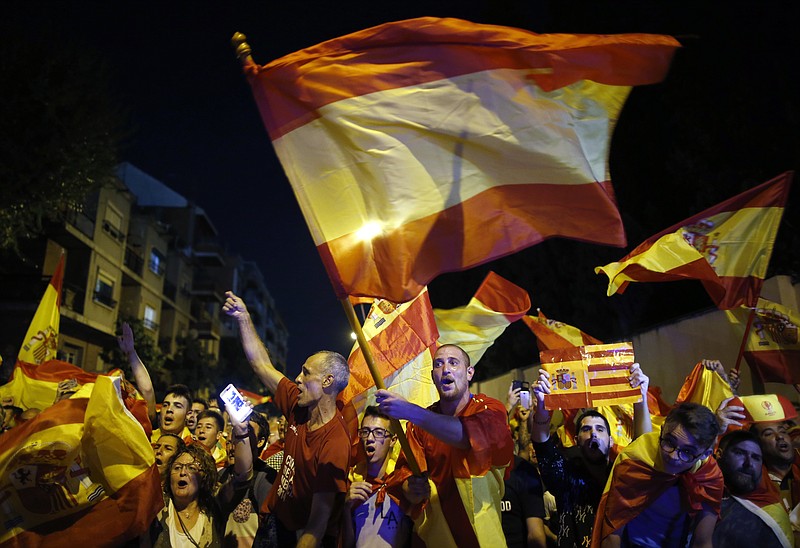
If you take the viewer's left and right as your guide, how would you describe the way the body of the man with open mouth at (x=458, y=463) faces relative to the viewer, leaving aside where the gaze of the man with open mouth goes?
facing the viewer and to the left of the viewer

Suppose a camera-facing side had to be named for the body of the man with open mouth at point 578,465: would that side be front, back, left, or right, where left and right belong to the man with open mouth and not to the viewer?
front

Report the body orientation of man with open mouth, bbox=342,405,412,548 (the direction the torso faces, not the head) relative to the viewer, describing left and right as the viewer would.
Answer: facing the viewer

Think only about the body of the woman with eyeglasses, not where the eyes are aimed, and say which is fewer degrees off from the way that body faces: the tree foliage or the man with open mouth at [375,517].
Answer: the man with open mouth

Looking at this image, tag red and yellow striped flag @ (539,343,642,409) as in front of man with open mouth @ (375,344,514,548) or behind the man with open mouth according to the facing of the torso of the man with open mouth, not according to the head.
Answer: behind

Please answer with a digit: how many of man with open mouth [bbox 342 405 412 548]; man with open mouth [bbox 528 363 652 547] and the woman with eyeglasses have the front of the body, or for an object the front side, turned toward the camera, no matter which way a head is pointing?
3

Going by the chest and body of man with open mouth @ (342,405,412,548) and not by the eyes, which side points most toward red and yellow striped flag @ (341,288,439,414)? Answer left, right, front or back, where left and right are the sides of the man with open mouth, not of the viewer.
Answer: back

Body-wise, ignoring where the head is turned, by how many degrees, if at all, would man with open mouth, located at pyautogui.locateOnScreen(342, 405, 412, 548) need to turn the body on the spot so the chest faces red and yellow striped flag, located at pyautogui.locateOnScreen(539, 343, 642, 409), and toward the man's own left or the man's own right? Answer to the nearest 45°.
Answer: approximately 90° to the man's own left

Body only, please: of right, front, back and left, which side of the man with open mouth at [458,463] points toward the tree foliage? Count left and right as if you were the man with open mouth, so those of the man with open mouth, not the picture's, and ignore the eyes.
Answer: right

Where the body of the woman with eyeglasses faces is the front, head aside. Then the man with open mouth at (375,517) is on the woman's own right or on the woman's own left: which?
on the woman's own left
